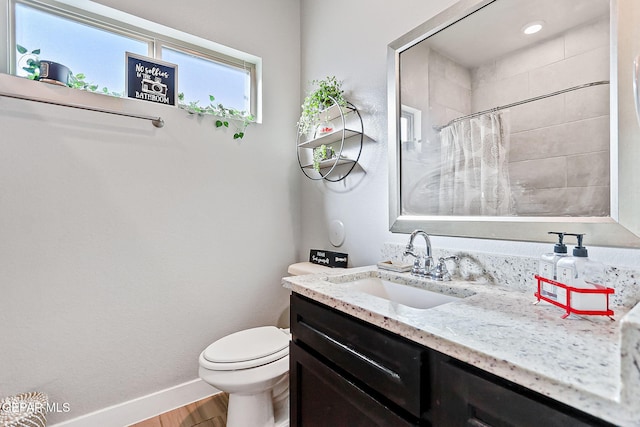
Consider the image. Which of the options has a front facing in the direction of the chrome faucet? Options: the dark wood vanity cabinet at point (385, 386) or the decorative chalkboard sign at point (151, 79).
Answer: the decorative chalkboard sign

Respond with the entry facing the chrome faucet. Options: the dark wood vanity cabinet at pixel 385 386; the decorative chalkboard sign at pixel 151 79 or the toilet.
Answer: the decorative chalkboard sign

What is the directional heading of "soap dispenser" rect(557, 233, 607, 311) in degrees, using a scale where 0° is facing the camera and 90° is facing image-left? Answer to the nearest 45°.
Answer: approximately 45°

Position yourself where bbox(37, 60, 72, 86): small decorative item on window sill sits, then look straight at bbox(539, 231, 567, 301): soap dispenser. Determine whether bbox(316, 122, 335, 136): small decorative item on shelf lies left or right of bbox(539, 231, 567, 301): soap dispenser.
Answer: left

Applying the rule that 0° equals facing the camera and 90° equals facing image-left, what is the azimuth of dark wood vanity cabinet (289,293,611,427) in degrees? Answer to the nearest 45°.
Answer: approximately 45°

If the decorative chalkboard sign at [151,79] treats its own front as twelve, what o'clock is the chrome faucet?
The chrome faucet is roughly at 12 o'clock from the decorative chalkboard sign.

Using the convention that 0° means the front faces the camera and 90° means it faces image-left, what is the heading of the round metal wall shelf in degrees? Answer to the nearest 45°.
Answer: approximately 45°
